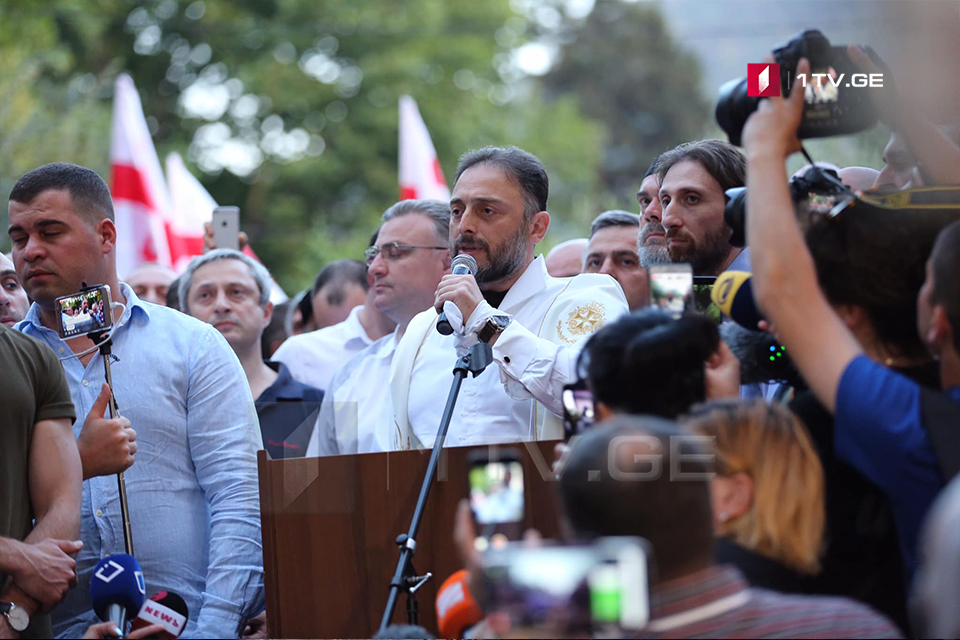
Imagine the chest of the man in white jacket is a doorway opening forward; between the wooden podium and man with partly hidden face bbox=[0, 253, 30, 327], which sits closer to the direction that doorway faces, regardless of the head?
the wooden podium

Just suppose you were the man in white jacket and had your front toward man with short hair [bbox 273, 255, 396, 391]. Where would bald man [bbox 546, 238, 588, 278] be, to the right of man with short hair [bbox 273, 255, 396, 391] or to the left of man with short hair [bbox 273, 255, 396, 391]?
right

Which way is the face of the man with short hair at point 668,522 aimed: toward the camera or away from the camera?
away from the camera

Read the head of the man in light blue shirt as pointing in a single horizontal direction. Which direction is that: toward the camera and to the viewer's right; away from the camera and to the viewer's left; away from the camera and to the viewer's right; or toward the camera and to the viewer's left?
toward the camera and to the viewer's left

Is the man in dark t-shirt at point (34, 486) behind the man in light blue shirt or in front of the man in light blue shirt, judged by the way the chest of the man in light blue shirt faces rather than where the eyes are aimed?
in front

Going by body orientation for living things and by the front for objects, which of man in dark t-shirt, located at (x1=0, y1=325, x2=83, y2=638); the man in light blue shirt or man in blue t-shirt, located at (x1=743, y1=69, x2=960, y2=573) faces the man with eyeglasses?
man in blue t-shirt, located at (x1=743, y1=69, x2=960, y2=573)

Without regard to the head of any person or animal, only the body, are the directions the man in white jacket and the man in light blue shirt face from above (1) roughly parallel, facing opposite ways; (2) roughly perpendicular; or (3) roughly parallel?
roughly parallel

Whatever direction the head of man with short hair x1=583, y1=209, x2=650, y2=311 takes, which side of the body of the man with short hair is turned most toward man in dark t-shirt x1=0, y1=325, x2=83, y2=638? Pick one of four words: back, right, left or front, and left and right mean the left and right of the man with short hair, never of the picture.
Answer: front

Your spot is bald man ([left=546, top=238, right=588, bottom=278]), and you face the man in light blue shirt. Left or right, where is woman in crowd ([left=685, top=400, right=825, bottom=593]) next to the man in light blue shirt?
left

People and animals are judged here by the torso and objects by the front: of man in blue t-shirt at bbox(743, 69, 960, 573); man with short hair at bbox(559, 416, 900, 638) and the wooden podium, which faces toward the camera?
the wooden podium

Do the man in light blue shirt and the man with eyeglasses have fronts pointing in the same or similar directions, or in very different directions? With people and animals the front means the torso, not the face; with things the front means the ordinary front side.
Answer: same or similar directions

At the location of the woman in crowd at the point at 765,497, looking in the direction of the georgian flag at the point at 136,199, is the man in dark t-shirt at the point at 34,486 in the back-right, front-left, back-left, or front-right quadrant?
front-left

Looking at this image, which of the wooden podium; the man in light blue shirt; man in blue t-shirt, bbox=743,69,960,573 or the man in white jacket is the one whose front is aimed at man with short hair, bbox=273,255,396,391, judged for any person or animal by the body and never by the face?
the man in blue t-shirt

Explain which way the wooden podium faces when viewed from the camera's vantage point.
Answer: facing the viewer

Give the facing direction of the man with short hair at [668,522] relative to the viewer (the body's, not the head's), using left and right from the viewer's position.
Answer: facing away from the viewer and to the left of the viewer
